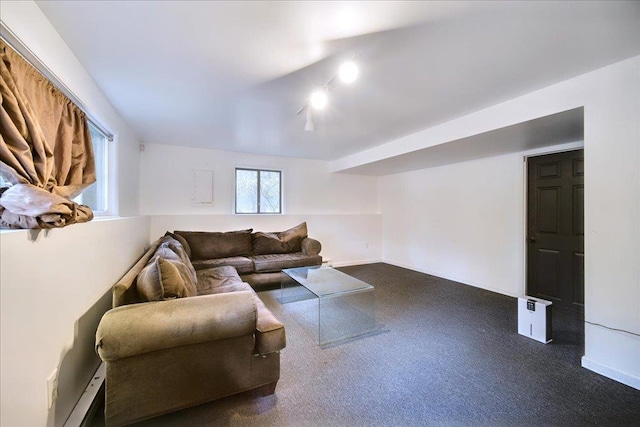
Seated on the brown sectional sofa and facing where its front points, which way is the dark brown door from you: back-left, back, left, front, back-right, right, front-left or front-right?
front-left

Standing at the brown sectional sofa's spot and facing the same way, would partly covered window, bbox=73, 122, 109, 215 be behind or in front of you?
behind

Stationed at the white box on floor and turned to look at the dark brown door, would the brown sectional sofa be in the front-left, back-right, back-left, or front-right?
back-left

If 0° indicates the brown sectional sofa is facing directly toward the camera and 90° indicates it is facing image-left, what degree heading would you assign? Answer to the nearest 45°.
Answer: approximately 315°

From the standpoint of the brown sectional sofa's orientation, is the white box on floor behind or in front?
in front
